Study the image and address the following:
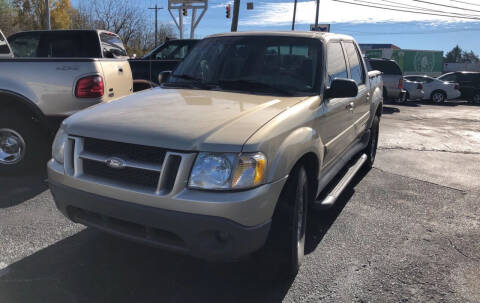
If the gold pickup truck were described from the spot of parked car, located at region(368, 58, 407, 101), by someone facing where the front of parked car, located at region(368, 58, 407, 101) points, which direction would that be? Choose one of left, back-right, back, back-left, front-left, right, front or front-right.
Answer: left

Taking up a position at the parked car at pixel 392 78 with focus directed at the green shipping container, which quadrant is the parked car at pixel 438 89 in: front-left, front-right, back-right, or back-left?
front-right

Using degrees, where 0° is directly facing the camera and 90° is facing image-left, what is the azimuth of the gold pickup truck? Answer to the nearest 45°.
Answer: approximately 45°

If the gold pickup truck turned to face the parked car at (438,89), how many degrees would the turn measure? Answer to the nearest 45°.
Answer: approximately 180°

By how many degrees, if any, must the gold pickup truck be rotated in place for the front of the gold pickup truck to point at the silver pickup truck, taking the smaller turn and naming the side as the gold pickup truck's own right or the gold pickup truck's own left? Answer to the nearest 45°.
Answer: approximately 90° to the gold pickup truck's own right

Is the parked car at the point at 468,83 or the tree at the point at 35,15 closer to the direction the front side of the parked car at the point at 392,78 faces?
the tree
